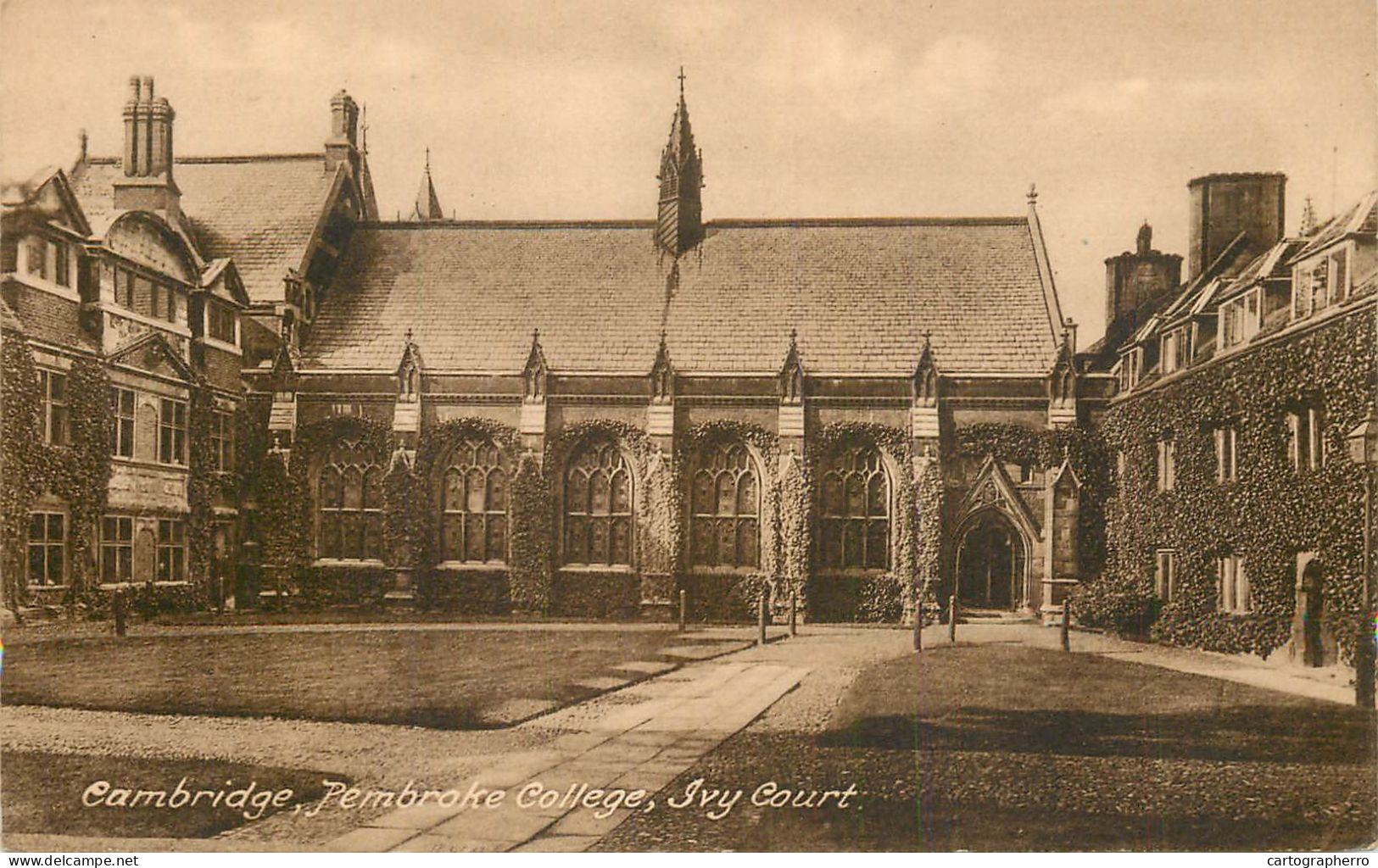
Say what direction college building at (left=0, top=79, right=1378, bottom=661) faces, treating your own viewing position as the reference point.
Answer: facing the viewer
